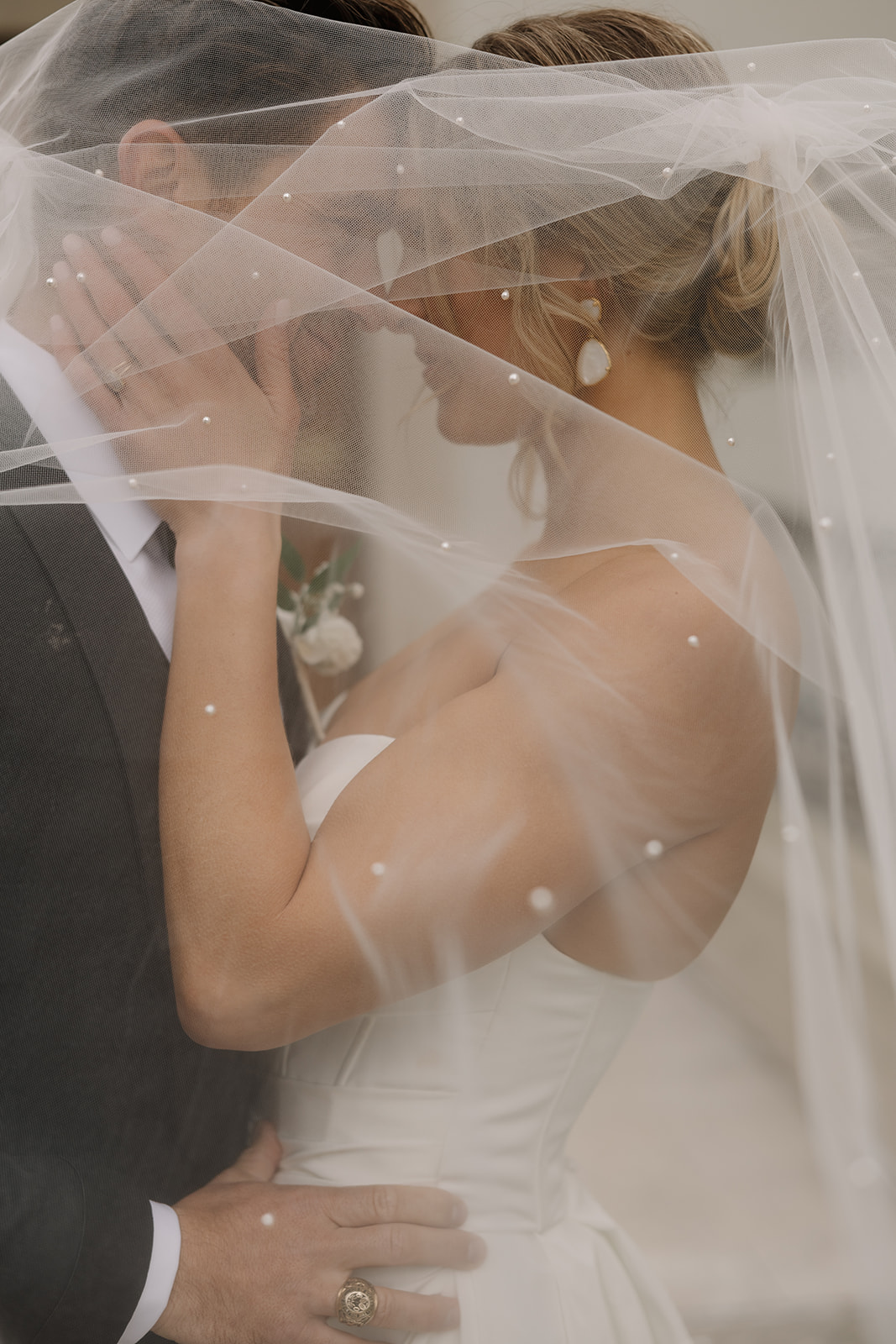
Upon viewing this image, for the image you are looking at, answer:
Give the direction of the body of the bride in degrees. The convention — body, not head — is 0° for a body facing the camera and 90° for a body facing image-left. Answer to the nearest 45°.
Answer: approximately 90°
